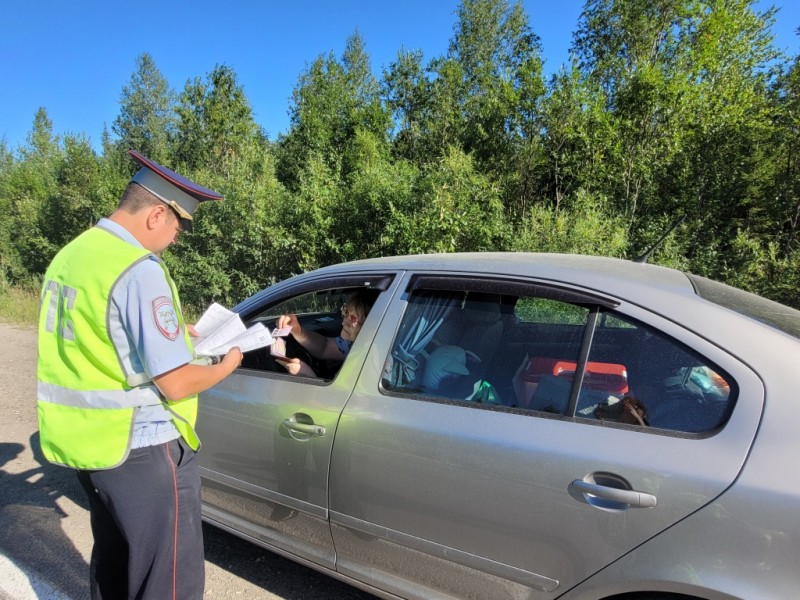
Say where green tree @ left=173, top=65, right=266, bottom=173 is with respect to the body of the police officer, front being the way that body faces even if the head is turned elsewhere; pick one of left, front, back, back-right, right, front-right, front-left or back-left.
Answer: front-left

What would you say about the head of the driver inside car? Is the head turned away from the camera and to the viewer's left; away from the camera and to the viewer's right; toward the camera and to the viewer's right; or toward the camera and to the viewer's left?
toward the camera and to the viewer's left

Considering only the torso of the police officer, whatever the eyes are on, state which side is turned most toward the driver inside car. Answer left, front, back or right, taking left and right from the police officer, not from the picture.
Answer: front

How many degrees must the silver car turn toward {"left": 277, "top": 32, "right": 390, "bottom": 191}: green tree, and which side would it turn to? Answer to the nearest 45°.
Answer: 0° — it already faces it

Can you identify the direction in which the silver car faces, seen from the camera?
facing away from the viewer and to the left of the viewer

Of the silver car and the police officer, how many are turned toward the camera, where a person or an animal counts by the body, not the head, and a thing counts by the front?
0

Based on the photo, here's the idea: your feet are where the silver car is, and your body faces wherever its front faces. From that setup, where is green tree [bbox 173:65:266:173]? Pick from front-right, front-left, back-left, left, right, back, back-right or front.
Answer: front

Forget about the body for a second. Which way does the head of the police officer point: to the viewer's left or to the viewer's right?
to the viewer's right

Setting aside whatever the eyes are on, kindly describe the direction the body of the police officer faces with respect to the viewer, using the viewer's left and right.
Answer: facing away from the viewer and to the right of the viewer

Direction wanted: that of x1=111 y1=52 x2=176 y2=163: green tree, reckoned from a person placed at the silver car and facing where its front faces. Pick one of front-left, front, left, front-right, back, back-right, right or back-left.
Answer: front
